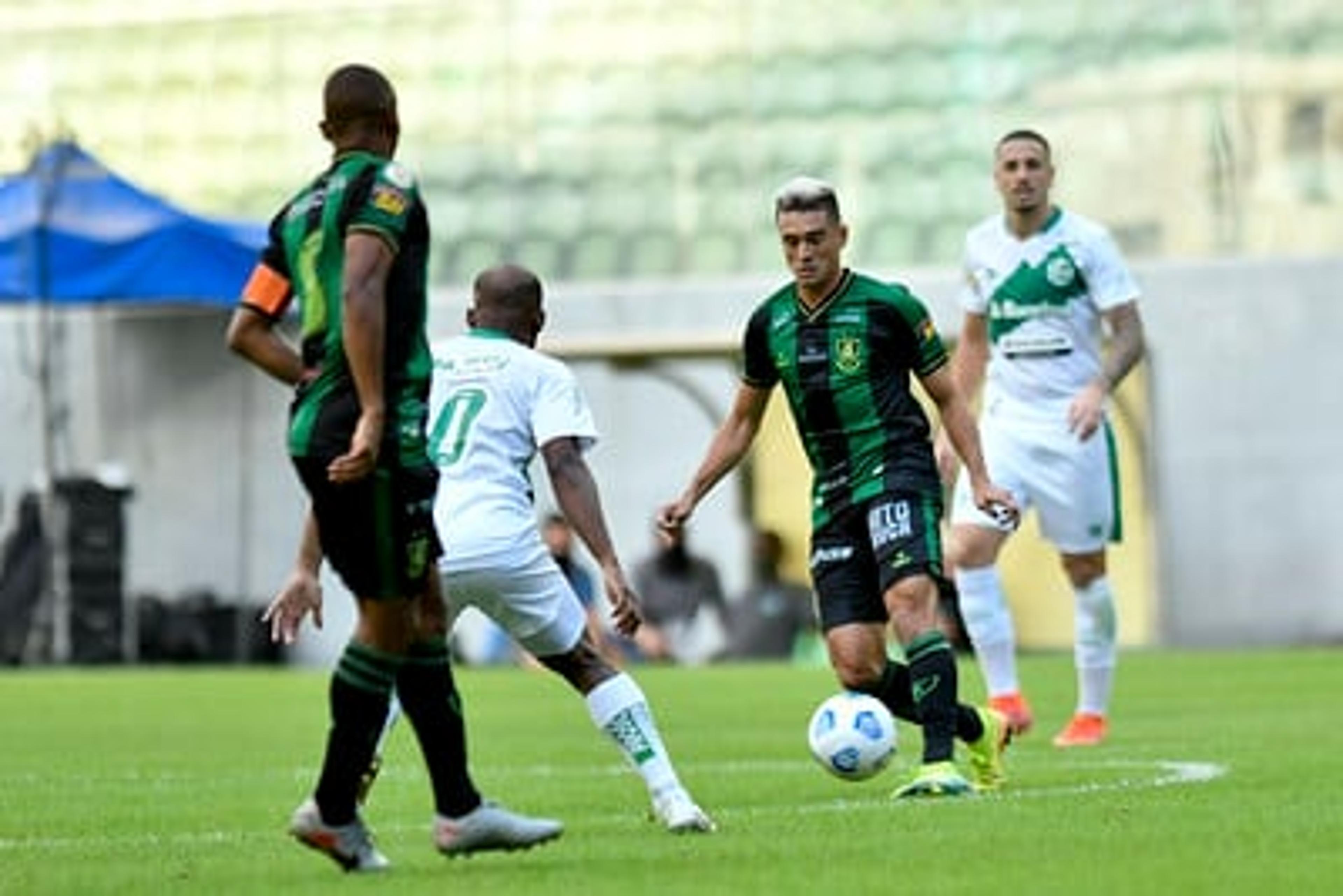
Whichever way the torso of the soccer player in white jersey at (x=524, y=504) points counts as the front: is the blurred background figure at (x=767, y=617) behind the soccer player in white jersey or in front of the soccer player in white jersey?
in front

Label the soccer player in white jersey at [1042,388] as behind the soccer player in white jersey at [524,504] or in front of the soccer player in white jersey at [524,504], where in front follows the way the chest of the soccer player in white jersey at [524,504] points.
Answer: in front

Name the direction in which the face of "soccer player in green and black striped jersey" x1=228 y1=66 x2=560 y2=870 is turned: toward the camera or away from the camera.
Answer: away from the camera

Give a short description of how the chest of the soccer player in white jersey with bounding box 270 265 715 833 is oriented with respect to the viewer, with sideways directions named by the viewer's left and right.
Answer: facing away from the viewer and to the right of the viewer

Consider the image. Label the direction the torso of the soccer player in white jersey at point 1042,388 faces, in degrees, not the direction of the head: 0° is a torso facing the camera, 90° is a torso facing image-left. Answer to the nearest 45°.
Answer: approximately 0°

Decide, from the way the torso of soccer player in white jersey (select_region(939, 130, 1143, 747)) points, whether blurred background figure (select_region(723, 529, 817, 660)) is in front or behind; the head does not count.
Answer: behind

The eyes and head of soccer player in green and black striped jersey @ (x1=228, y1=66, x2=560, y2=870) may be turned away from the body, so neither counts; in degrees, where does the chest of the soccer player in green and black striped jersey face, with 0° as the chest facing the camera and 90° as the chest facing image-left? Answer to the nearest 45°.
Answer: approximately 225°

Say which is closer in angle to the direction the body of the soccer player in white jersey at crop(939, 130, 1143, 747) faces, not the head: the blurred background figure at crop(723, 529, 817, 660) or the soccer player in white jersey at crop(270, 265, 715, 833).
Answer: the soccer player in white jersey
